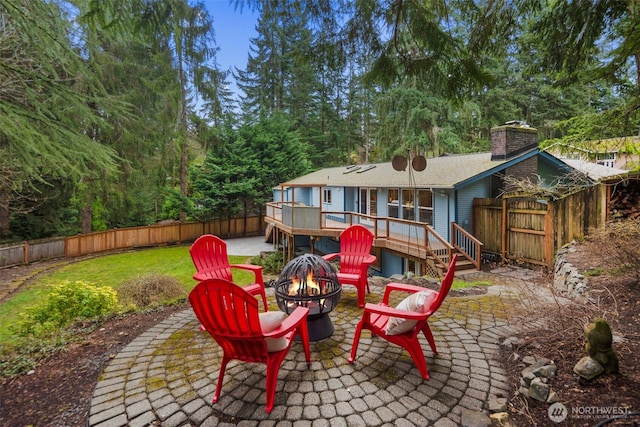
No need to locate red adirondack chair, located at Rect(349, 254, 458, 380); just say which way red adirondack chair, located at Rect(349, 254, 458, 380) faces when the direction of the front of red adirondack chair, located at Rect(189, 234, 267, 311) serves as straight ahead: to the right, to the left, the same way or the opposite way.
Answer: the opposite way

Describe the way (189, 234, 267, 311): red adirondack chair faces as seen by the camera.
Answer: facing the viewer and to the right of the viewer

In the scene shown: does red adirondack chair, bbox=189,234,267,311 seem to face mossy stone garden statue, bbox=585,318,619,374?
yes

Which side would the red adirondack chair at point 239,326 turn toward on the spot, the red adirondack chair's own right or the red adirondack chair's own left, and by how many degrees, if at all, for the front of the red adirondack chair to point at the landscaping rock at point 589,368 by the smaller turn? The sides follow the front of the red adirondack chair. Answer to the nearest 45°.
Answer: approximately 45° to the red adirondack chair's own right

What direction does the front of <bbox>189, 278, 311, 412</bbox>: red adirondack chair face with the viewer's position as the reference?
facing away from the viewer and to the right of the viewer

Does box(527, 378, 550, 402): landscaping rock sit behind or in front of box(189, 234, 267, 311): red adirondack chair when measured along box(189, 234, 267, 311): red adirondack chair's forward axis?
in front

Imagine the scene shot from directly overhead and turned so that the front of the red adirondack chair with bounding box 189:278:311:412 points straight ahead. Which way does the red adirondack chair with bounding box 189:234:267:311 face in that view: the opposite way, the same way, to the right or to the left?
to the right

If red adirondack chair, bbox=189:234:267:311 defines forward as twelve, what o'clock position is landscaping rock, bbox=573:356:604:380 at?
The landscaping rock is roughly at 12 o'clock from the red adirondack chair.

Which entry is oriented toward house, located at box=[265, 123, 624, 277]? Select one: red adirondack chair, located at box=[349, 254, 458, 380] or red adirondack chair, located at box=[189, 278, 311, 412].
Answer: red adirondack chair, located at box=[189, 278, 311, 412]

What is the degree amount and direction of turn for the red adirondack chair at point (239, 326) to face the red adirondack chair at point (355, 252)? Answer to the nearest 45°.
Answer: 0° — it already faces it

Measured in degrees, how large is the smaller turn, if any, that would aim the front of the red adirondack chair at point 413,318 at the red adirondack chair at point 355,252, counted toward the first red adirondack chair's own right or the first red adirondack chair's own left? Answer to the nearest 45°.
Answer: approximately 90° to the first red adirondack chair's own right

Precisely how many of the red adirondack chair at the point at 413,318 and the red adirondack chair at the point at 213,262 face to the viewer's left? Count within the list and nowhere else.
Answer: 1

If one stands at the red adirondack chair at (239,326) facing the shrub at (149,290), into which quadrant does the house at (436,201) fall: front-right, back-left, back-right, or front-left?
front-right

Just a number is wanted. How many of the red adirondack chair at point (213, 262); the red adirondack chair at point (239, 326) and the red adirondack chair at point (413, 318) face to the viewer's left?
1

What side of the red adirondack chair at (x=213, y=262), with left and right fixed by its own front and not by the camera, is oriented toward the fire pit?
front

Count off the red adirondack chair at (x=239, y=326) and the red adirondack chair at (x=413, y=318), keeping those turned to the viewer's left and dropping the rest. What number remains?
1

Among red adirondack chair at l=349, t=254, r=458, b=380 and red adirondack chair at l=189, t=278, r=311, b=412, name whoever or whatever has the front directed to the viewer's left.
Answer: red adirondack chair at l=349, t=254, r=458, b=380

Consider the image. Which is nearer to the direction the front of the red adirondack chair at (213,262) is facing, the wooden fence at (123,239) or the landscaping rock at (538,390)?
the landscaping rock

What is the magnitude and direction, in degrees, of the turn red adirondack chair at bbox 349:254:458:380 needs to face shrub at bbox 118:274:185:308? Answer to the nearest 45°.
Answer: approximately 45° to its right

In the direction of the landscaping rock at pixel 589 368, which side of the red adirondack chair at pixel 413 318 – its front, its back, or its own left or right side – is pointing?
back

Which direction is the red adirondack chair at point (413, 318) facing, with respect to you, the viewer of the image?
facing to the left of the viewer

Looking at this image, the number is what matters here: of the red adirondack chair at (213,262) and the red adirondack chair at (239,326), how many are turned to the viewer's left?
0
